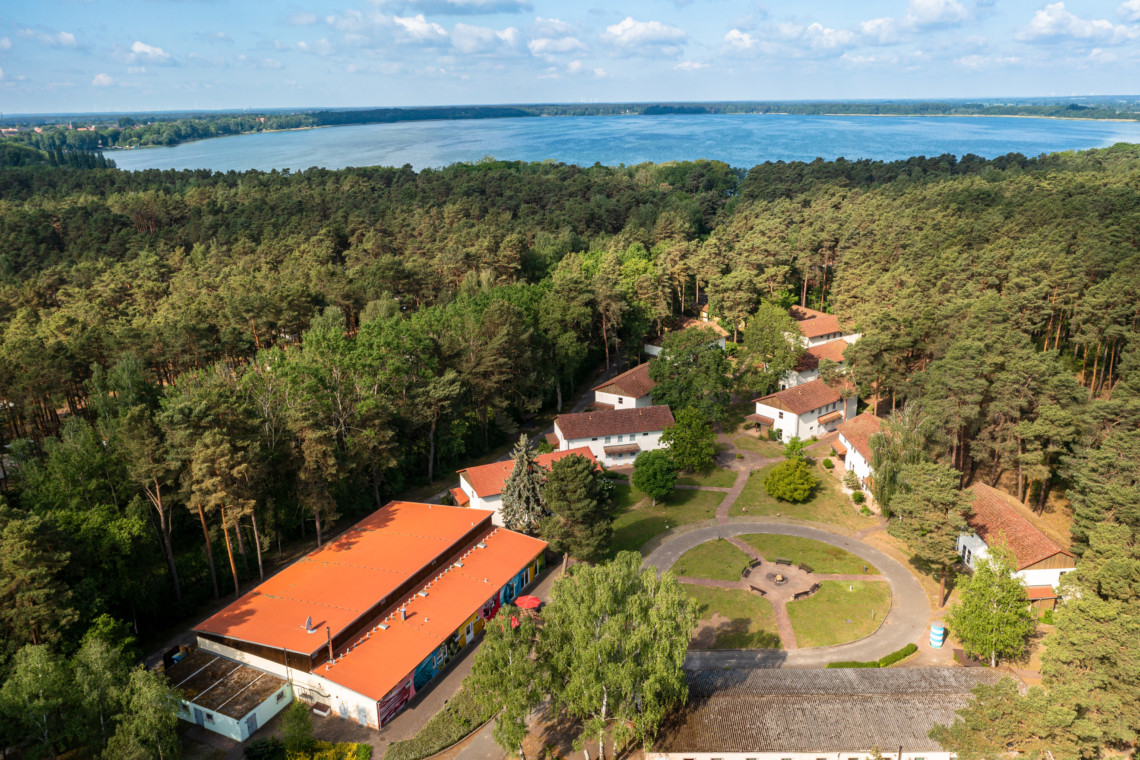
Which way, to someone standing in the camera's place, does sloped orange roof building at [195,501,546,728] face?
facing the viewer and to the right of the viewer

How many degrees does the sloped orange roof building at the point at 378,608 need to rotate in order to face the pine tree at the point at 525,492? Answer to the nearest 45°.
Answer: approximately 90° to its left

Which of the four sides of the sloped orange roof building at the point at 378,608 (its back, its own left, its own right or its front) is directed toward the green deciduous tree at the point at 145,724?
right

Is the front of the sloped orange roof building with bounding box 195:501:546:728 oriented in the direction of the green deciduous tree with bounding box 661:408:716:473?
no

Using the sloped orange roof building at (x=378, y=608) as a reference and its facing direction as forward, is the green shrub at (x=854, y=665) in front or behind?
in front

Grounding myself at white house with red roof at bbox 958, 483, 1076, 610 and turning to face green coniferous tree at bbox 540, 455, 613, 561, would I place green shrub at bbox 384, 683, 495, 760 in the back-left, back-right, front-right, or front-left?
front-left

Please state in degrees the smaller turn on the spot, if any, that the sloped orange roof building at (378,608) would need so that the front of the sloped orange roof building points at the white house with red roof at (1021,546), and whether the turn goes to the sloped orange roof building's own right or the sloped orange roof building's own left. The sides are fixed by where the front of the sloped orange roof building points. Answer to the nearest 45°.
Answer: approximately 45° to the sloped orange roof building's own left

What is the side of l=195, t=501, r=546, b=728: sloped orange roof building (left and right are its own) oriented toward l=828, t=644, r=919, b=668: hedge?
front

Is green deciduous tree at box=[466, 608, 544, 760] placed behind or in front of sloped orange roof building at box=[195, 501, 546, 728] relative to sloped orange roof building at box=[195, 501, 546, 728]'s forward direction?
in front

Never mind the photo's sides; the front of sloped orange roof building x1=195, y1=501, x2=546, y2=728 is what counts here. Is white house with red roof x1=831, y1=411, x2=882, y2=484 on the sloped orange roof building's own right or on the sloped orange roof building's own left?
on the sloped orange roof building's own left

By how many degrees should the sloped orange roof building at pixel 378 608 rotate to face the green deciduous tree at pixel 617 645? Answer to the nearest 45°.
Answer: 0° — it already faces it

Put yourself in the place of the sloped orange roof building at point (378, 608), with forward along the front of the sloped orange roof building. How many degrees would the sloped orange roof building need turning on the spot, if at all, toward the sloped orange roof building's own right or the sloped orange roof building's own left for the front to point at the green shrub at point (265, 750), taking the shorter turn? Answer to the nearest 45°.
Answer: approximately 90° to the sloped orange roof building's own right

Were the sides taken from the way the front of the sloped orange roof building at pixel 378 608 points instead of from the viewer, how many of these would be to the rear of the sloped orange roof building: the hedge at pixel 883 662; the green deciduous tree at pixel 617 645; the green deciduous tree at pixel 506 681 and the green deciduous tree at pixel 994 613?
0

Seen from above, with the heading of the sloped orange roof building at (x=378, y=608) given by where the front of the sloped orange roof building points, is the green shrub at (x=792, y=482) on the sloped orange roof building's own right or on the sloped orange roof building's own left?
on the sloped orange roof building's own left

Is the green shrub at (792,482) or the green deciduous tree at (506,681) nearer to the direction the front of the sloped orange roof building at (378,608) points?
the green deciduous tree
